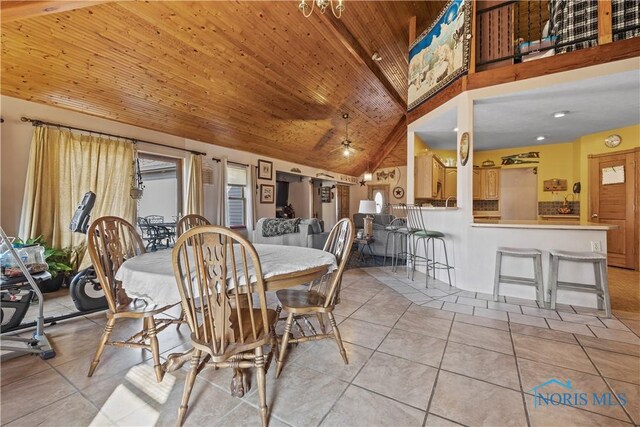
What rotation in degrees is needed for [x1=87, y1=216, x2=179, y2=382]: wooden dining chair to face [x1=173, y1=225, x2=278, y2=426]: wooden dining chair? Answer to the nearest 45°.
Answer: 0° — it already faces it

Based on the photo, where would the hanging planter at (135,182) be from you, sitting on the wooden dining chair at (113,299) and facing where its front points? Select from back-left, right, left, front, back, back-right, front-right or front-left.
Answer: back-left

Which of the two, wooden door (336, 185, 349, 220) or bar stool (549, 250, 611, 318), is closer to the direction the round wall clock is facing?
the bar stool

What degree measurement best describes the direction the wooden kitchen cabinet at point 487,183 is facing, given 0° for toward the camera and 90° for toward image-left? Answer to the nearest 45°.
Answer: approximately 0°

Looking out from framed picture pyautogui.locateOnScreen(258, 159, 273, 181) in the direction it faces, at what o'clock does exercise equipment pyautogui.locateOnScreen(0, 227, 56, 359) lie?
The exercise equipment is roughly at 2 o'clock from the framed picture.

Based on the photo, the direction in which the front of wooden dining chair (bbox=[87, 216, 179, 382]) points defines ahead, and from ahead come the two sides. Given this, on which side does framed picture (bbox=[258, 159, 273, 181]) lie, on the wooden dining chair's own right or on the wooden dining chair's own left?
on the wooden dining chair's own left

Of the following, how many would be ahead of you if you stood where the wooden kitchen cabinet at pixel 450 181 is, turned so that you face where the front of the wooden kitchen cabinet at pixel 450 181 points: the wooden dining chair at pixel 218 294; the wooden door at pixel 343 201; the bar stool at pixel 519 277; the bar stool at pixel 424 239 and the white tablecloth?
4

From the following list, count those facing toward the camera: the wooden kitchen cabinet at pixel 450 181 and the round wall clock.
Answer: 2

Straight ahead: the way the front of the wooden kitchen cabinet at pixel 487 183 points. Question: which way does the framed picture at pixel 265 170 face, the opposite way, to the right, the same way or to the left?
to the left
